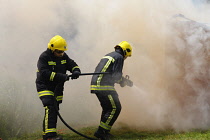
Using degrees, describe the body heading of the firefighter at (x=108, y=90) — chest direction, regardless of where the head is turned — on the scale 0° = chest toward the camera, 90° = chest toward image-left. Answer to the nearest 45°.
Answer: approximately 270°

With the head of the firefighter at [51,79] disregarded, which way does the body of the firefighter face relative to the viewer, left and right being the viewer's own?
facing the viewer and to the right of the viewer

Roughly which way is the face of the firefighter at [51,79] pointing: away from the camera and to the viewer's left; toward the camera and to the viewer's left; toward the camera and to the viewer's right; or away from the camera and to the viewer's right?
toward the camera and to the viewer's right

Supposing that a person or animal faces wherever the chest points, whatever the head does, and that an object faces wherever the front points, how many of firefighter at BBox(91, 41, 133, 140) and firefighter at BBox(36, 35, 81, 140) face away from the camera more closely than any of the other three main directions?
0

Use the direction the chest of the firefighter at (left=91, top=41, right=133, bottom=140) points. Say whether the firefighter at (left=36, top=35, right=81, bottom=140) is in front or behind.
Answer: behind

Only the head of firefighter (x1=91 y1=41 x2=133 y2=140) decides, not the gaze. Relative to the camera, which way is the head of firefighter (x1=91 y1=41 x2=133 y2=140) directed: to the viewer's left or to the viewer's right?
to the viewer's right

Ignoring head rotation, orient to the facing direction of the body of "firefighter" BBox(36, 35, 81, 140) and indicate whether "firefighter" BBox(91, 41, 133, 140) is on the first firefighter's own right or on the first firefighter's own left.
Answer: on the first firefighter's own left
